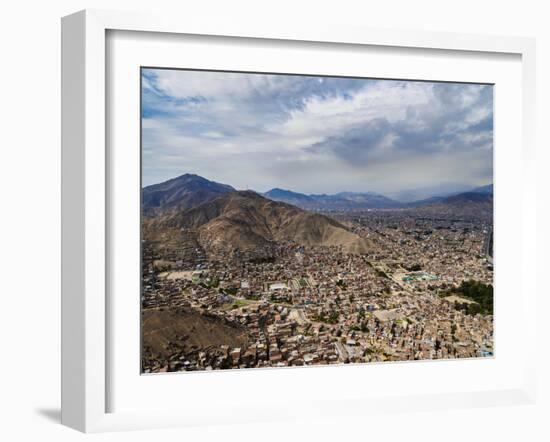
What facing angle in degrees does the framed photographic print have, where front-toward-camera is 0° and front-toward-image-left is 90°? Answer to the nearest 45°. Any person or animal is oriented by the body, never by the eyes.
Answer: approximately 315°
